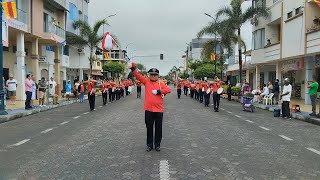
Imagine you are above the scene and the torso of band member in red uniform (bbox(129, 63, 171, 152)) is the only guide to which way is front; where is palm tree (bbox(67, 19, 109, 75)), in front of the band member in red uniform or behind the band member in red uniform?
behind

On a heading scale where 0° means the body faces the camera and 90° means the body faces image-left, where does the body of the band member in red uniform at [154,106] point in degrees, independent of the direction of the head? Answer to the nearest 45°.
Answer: approximately 0°

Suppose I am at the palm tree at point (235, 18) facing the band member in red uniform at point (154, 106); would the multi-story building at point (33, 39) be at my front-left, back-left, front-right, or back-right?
front-right

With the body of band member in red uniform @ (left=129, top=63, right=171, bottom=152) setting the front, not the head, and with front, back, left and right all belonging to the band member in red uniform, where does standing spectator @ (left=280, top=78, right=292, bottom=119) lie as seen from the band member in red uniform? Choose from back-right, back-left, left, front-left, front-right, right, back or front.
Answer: back-left

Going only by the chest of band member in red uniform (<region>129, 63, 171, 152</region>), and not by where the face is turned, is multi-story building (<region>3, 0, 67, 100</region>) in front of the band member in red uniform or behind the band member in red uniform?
behind

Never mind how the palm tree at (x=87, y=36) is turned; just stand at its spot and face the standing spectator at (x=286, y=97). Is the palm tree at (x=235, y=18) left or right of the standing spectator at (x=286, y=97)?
left

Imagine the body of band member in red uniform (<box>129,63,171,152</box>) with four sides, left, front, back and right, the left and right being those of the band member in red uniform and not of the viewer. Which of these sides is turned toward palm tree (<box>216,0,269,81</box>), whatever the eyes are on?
back

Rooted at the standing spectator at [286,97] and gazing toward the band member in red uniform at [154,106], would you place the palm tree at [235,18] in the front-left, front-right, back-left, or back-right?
back-right

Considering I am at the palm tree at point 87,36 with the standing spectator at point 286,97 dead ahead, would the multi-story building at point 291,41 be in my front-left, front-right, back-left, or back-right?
front-left
